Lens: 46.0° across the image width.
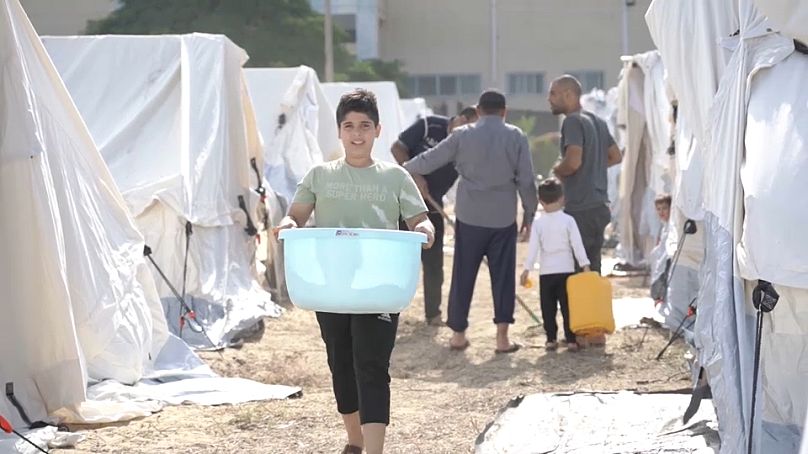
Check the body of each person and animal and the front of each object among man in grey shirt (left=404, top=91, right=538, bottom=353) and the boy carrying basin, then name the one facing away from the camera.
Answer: the man in grey shirt

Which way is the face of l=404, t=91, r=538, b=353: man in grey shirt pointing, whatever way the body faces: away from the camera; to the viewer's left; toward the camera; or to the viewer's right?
away from the camera

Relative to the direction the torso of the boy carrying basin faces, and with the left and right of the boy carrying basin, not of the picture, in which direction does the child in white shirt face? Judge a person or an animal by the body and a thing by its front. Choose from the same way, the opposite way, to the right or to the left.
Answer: the opposite way

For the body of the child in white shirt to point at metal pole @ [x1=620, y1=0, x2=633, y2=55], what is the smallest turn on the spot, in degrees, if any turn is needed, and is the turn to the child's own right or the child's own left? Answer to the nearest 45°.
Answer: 0° — they already face it

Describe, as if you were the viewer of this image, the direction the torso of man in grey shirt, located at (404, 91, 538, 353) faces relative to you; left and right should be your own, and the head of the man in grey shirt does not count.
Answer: facing away from the viewer

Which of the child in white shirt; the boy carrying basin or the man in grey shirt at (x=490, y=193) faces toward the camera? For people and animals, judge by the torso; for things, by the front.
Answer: the boy carrying basin

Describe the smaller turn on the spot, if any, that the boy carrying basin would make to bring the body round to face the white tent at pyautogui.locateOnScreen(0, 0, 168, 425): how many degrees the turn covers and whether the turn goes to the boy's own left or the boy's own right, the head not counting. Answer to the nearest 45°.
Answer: approximately 135° to the boy's own right

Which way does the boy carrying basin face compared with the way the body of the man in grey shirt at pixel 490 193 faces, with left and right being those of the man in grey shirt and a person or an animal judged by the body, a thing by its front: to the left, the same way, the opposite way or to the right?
the opposite way

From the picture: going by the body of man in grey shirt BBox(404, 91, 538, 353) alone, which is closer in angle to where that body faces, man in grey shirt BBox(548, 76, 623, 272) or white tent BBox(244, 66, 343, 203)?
the white tent

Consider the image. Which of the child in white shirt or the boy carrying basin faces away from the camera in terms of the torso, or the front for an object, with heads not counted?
the child in white shirt

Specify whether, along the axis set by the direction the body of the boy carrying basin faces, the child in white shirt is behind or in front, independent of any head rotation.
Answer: behind

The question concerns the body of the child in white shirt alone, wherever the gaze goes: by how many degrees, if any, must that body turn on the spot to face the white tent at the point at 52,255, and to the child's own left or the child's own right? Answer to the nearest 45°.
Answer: approximately 135° to the child's own left

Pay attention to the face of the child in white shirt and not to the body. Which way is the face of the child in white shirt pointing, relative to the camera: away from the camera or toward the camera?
away from the camera

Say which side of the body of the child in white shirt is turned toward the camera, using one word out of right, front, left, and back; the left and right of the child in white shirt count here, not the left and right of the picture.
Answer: back

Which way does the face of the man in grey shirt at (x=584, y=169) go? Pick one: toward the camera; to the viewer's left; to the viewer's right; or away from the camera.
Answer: to the viewer's left

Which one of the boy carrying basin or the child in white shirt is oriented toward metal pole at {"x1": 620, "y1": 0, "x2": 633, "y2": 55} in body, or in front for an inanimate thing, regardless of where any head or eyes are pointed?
the child in white shirt
